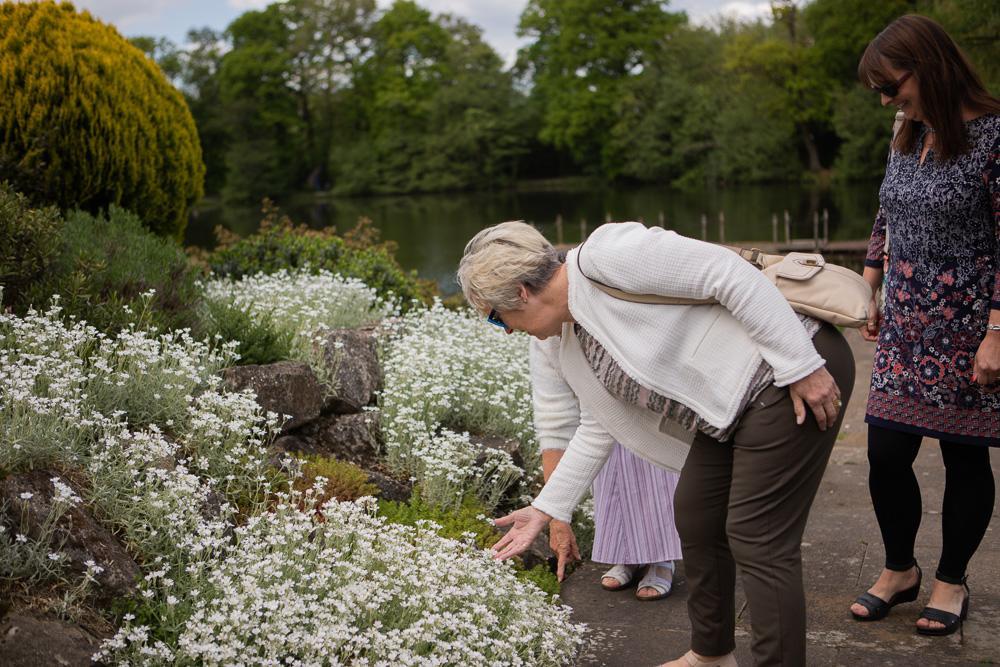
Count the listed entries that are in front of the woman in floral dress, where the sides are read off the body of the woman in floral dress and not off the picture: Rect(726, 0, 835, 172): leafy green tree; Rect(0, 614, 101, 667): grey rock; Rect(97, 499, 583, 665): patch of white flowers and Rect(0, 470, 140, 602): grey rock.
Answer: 3

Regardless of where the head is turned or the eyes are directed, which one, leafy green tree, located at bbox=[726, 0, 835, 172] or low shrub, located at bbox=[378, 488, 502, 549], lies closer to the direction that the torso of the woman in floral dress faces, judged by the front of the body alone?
the low shrub

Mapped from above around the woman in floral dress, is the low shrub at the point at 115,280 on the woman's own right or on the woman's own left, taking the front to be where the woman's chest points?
on the woman's own right

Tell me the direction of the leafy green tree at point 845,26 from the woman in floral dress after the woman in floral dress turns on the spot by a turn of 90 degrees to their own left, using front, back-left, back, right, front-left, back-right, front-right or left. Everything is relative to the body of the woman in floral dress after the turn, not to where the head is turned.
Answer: back-left

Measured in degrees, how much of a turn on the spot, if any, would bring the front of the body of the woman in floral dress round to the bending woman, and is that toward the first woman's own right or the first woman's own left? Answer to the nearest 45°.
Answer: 0° — they already face them

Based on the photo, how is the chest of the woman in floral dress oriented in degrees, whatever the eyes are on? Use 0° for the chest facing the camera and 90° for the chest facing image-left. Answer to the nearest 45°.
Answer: approximately 45°

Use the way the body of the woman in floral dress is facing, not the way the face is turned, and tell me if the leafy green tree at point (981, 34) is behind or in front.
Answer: behind

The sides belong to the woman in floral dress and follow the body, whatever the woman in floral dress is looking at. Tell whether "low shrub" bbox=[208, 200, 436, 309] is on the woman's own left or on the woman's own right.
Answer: on the woman's own right

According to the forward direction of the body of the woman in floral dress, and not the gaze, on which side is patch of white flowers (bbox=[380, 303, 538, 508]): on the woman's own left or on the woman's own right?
on the woman's own right

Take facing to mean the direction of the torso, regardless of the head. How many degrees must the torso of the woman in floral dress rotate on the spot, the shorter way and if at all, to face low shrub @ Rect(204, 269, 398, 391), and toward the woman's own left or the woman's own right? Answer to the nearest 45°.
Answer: approximately 90° to the woman's own right

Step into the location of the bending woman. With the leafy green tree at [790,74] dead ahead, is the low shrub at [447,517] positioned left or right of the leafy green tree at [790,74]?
left

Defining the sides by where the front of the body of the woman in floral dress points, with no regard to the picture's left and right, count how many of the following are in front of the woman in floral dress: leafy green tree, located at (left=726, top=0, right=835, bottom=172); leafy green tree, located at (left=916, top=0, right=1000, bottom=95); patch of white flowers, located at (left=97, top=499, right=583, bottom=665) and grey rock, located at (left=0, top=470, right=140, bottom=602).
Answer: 2
